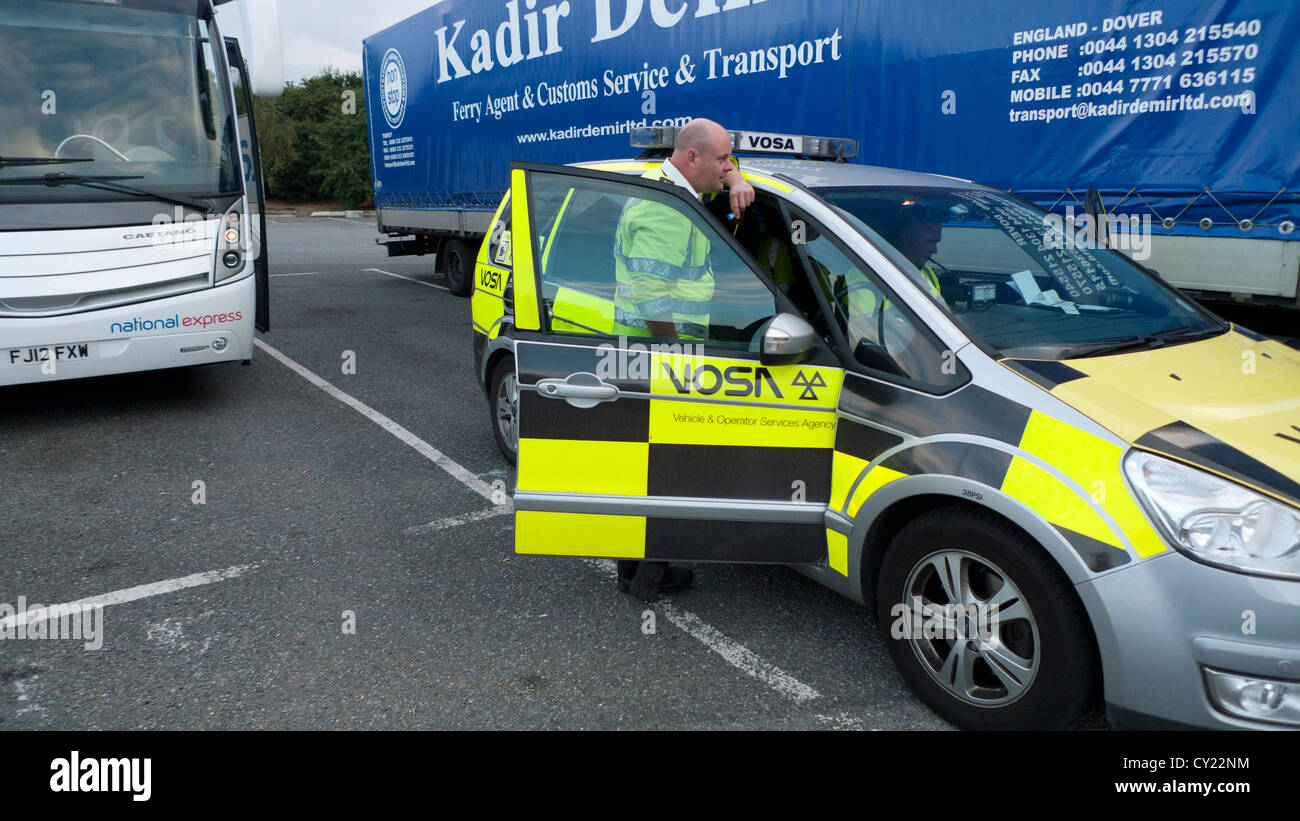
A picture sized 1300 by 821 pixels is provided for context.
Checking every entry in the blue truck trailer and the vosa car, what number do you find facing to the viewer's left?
0

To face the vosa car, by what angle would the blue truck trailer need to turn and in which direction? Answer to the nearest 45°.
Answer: approximately 45° to its right

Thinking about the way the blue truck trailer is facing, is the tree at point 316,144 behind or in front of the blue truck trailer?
behind

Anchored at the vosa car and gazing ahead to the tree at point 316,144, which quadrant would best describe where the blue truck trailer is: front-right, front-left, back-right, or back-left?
front-right

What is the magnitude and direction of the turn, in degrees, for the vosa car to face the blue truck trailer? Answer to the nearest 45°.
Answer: approximately 135° to its left

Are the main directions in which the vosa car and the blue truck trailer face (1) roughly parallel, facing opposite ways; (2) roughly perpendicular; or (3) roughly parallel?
roughly parallel

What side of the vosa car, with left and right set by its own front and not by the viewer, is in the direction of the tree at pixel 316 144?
back

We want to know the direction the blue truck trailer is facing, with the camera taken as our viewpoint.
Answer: facing the viewer and to the right of the viewer

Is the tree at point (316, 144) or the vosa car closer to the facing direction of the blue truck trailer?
the vosa car

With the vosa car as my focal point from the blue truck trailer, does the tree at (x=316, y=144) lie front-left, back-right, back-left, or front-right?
back-right
